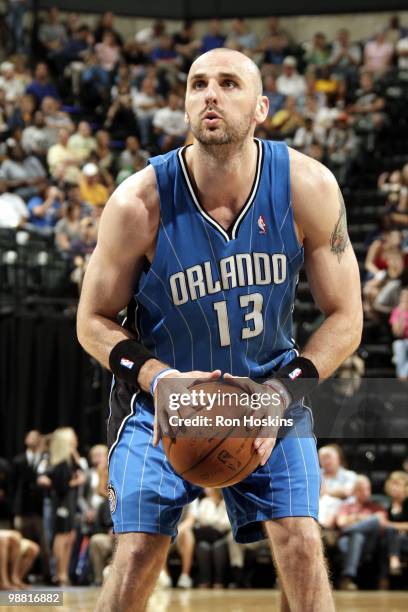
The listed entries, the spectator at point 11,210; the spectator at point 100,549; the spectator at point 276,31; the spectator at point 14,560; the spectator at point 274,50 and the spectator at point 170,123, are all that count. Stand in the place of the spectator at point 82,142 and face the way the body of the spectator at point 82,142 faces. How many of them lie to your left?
3

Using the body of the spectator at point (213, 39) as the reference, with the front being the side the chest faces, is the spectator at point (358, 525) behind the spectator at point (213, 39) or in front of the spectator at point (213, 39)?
in front

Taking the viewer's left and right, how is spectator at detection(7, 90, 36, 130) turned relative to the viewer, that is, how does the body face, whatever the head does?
facing the viewer and to the right of the viewer

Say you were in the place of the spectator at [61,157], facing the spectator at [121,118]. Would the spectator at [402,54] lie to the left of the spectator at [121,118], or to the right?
right

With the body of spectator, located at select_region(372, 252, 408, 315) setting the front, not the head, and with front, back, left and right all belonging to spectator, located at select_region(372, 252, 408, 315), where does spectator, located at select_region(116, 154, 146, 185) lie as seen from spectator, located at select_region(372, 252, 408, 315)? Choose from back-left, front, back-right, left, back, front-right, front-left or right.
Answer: right

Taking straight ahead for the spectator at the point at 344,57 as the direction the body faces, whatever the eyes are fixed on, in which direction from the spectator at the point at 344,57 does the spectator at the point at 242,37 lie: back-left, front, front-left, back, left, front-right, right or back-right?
back-right

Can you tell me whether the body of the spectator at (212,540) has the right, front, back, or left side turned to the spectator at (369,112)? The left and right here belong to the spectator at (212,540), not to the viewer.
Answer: back

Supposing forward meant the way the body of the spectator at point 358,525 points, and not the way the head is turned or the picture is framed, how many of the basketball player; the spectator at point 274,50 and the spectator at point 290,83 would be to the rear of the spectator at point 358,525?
2

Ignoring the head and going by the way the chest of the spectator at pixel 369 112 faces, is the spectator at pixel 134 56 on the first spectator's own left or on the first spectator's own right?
on the first spectator's own right

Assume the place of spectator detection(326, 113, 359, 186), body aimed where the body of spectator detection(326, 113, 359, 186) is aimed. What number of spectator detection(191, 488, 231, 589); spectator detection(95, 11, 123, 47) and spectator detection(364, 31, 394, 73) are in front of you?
1

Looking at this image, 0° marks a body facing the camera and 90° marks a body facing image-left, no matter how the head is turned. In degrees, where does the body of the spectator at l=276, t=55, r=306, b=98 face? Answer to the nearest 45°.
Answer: approximately 0°

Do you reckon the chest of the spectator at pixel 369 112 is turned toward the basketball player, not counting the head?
yes
